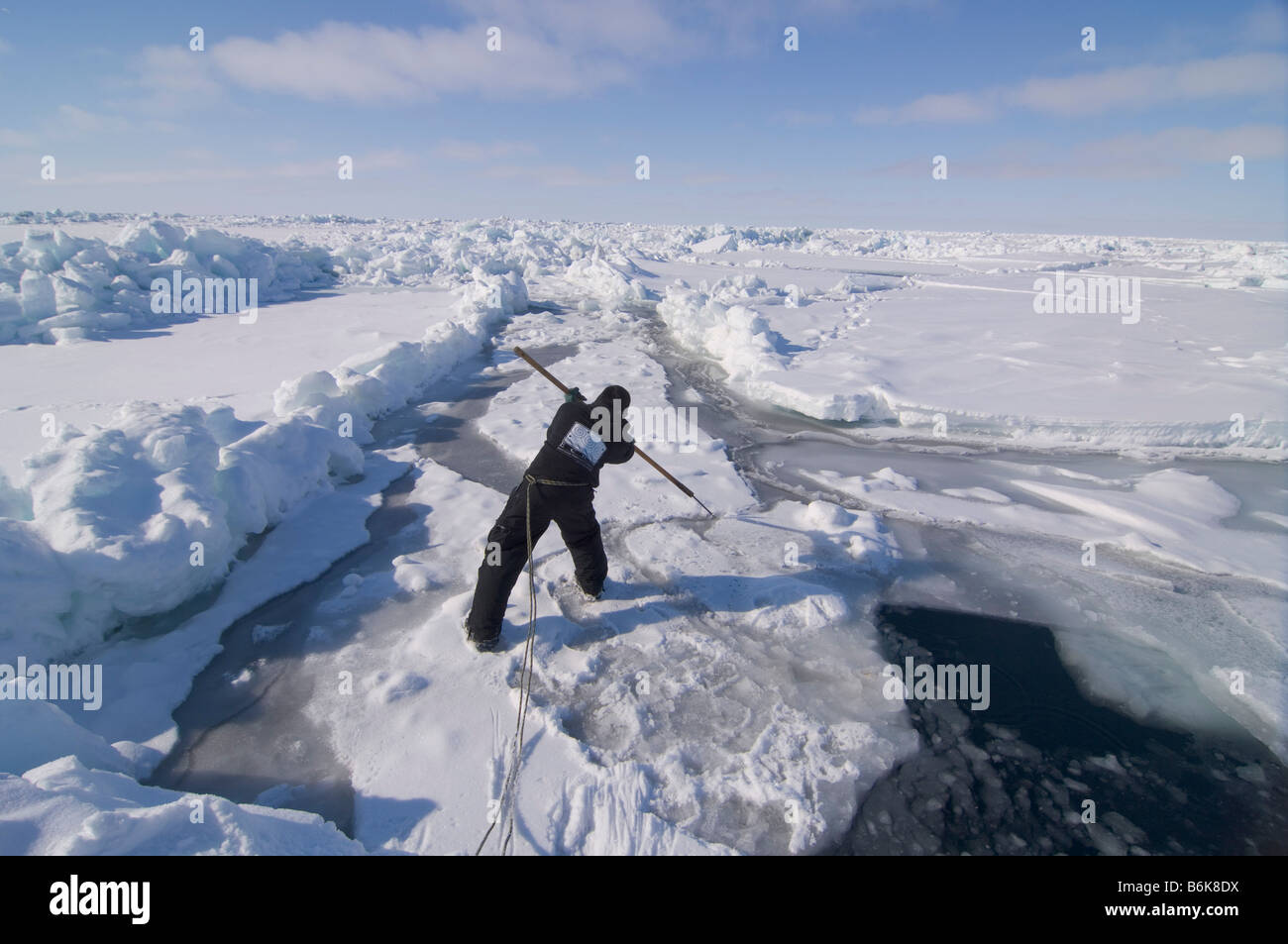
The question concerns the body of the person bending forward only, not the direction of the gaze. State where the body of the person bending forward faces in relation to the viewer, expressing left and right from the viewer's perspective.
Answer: facing away from the viewer and to the right of the viewer
